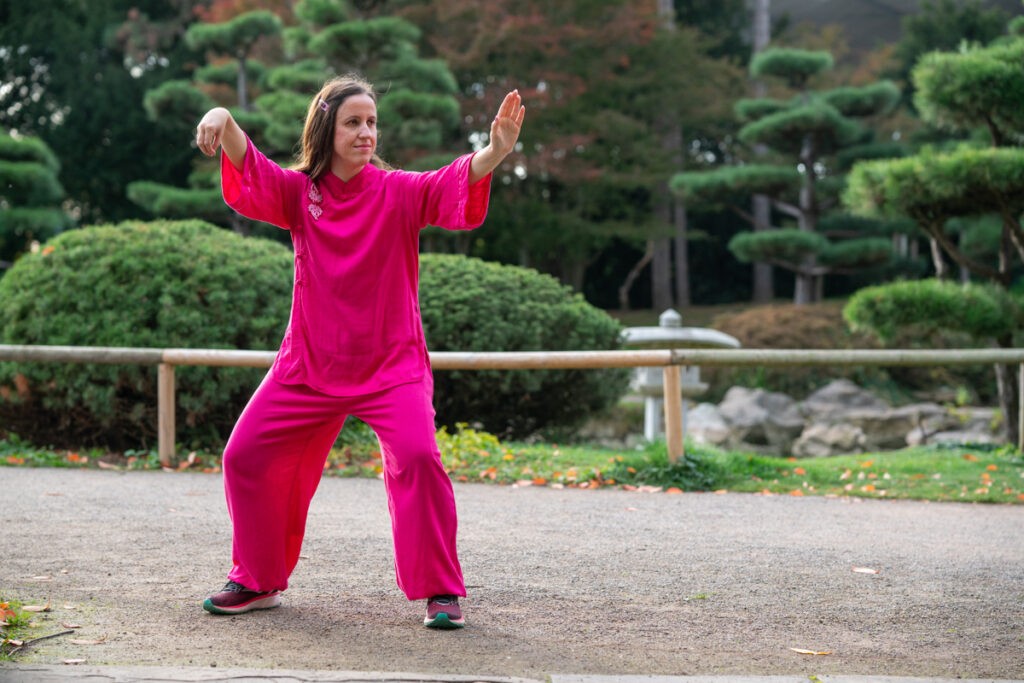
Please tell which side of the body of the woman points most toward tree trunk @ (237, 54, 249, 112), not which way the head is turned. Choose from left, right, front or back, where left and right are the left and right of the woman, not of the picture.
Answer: back

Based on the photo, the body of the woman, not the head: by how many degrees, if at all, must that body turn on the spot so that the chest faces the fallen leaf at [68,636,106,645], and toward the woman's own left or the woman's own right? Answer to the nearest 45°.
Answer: approximately 45° to the woman's own right

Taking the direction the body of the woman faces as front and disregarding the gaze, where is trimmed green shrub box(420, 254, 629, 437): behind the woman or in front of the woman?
behind

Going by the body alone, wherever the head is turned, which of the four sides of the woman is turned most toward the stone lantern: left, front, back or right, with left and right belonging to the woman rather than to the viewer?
back

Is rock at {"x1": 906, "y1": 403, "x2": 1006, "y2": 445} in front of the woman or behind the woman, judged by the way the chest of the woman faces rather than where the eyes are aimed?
behind

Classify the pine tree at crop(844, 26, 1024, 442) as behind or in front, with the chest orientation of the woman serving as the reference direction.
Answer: behind

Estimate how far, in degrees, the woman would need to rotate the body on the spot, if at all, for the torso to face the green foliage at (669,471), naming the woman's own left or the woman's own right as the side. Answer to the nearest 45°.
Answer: approximately 135° to the woman's own left

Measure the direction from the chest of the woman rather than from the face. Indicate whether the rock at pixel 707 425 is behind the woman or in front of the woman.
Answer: behind

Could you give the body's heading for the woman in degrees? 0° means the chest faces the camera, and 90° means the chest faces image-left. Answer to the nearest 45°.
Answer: approximately 0°

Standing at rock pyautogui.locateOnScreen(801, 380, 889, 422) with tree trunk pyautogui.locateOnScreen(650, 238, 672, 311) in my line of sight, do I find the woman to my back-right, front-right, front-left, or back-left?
back-left

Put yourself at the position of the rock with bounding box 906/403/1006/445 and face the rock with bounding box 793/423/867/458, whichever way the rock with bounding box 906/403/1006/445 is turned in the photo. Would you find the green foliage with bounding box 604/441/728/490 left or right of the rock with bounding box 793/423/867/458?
left

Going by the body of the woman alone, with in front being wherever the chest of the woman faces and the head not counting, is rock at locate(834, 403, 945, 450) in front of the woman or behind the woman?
behind
